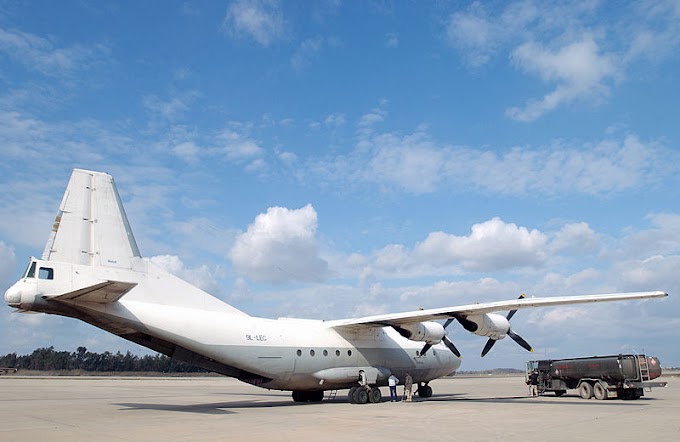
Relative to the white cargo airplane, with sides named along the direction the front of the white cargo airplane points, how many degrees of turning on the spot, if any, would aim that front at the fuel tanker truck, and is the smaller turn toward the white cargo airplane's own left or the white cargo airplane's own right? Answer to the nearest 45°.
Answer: approximately 45° to the white cargo airplane's own right

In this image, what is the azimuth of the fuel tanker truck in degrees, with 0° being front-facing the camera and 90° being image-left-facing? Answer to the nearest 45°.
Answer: approximately 135°

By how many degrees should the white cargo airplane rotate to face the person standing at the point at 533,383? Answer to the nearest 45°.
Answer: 0° — it already faces them

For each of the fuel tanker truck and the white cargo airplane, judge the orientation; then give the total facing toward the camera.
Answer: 0

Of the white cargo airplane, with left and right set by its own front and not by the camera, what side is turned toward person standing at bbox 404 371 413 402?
front

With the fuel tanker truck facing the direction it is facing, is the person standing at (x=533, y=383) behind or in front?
in front

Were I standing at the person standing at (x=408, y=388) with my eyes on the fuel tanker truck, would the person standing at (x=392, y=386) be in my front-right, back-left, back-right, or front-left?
back-left

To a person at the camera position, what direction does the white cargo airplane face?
facing away from the viewer and to the right of the viewer

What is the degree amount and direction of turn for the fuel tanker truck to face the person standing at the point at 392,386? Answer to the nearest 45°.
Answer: approximately 45° to its left
